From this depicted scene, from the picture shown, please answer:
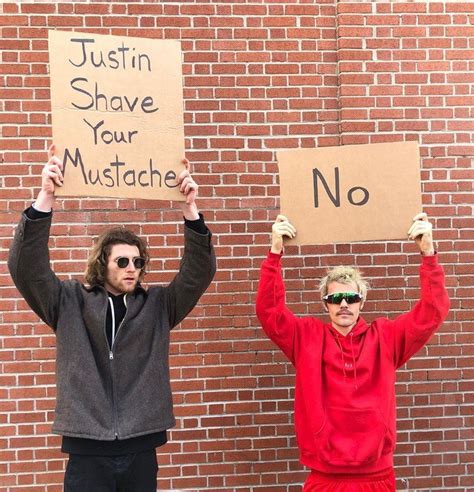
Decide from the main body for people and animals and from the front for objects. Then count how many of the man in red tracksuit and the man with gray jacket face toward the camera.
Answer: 2

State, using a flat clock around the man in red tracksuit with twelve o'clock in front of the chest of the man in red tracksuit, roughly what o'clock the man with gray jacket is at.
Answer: The man with gray jacket is roughly at 2 o'clock from the man in red tracksuit.

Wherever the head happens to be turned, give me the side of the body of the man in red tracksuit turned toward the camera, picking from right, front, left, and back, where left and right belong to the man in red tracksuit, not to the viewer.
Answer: front

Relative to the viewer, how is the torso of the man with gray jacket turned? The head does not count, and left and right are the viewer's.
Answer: facing the viewer

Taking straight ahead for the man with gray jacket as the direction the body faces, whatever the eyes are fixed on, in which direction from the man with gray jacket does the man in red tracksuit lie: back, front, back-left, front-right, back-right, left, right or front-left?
left

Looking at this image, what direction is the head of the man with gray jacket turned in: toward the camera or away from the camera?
toward the camera

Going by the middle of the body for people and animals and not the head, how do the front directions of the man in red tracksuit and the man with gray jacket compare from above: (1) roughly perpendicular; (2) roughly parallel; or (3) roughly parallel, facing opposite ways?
roughly parallel

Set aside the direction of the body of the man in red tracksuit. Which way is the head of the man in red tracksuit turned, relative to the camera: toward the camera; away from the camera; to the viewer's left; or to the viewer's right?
toward the camera
